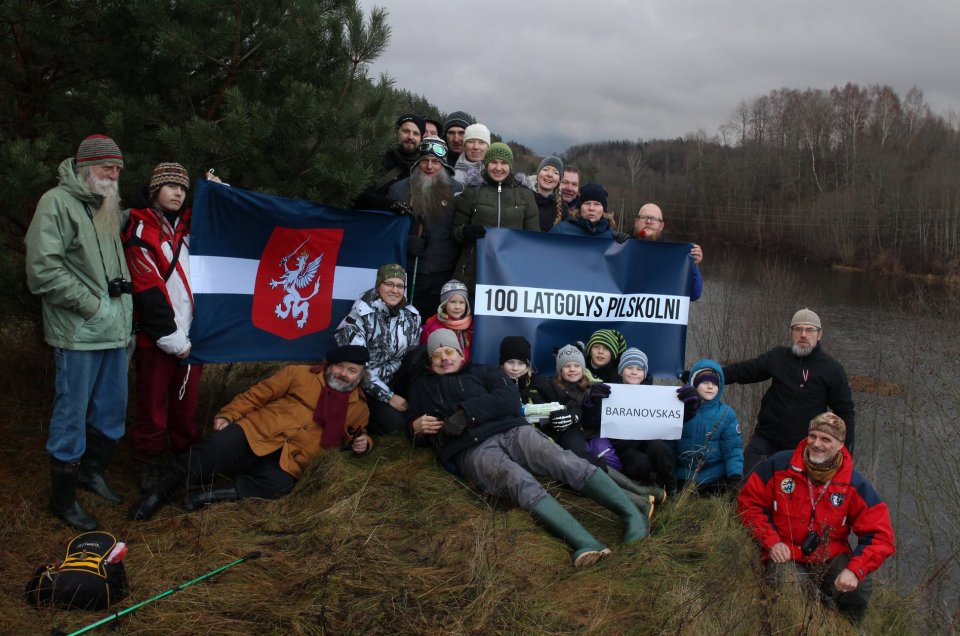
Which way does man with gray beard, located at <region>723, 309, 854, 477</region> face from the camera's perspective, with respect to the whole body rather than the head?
toward the camera

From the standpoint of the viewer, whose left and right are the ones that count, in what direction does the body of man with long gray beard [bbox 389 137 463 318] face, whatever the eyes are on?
facing the viewer

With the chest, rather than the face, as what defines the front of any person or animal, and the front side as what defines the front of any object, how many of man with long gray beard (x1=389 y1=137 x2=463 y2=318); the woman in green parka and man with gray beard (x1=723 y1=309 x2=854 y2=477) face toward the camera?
3

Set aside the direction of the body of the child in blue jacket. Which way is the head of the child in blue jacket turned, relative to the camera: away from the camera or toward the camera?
toward the camera

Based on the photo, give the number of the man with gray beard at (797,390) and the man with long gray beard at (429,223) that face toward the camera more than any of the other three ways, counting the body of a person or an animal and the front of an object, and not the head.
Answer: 2

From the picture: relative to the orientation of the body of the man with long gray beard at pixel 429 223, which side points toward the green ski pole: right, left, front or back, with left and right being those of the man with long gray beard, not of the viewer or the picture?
front

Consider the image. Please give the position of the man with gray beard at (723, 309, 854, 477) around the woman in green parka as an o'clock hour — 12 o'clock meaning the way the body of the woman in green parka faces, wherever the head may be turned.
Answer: The man with gray beard is roughly at 9 o'clock from the woman in green parka.

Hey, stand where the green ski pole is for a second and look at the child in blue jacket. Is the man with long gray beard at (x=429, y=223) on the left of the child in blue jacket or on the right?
left

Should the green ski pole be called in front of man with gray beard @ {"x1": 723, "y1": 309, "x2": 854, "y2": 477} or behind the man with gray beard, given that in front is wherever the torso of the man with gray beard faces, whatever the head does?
in front

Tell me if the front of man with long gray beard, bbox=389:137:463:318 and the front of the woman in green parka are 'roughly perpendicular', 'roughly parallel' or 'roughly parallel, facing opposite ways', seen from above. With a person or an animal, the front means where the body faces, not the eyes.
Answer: roughly parallel

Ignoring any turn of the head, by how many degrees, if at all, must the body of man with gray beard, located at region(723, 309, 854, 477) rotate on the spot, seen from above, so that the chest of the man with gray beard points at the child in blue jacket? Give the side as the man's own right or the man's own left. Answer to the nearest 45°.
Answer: approximately 45° to the man's own right

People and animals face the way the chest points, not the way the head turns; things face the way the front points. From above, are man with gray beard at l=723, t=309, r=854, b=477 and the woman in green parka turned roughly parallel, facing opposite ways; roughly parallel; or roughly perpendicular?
roughly parallel
